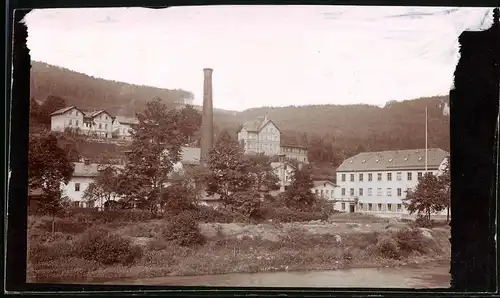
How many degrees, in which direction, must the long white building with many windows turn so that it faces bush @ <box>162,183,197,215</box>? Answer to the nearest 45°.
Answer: approximately 90° to its right

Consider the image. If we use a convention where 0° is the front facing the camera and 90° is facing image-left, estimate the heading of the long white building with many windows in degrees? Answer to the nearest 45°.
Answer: approximately 0°

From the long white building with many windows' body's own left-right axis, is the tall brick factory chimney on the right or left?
on its right

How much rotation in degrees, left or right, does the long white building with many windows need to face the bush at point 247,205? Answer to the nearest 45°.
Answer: approximately 90° to its right
